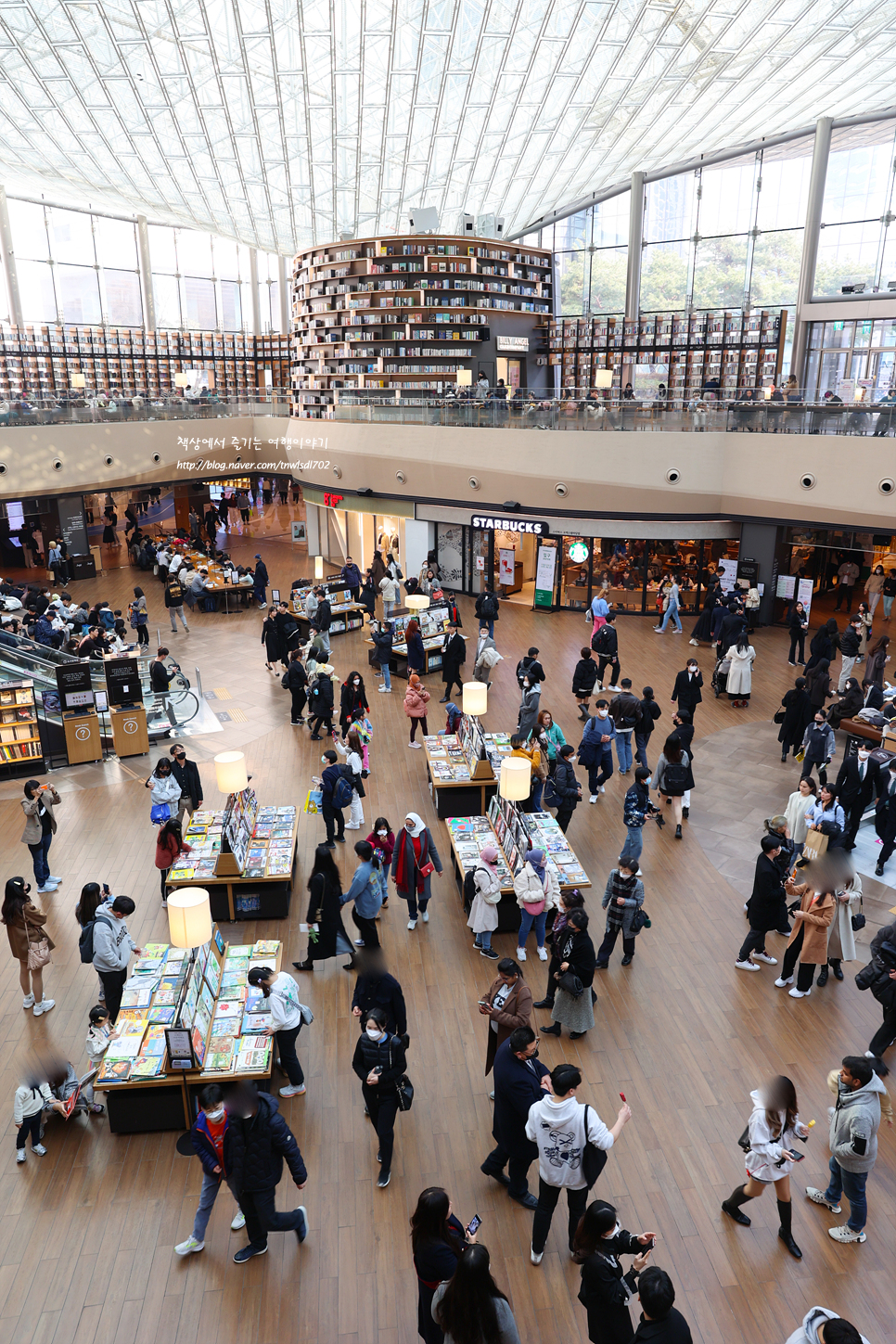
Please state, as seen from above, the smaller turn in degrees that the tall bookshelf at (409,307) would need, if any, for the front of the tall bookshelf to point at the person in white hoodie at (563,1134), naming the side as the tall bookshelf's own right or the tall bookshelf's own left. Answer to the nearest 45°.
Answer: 0° — it already faces them

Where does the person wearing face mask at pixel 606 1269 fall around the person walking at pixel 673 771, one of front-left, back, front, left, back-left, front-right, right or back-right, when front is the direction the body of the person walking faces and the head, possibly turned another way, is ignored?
back

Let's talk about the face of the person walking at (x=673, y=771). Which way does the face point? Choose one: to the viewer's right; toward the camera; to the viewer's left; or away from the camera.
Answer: away from the camera

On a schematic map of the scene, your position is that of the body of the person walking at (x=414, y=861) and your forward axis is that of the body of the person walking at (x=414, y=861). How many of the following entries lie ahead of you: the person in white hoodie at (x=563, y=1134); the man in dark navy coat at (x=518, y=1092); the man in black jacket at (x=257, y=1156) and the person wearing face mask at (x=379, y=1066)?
4

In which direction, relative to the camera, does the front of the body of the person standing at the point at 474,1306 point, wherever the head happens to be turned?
away from the camera

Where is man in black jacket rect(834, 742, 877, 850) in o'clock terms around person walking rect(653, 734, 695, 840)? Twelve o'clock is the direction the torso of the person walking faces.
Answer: The man in black jacket is roughly at 3 o'clock from the person walking.

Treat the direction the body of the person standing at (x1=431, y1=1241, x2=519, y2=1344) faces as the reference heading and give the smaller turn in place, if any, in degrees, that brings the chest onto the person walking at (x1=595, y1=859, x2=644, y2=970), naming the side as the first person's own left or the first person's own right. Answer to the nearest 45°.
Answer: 0° — they already face them

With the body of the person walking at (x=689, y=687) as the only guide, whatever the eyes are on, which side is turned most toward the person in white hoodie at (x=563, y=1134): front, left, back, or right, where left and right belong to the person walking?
front

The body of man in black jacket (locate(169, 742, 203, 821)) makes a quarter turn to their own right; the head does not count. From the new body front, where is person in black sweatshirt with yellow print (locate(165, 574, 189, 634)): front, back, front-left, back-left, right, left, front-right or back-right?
right

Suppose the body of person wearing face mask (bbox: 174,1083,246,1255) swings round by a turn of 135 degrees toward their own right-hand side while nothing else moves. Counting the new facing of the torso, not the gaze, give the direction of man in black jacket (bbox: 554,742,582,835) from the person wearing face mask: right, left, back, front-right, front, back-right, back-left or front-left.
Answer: right

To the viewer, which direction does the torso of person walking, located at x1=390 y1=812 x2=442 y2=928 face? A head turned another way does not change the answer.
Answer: toward the camera

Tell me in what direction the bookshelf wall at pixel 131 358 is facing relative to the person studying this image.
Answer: facing the viewer

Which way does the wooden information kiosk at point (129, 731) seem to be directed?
toward the camera

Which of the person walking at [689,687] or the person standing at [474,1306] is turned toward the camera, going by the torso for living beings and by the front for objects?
the person walking at [689,687]

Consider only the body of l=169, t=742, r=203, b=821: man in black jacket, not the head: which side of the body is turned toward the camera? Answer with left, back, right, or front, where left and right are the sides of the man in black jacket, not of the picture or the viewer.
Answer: front

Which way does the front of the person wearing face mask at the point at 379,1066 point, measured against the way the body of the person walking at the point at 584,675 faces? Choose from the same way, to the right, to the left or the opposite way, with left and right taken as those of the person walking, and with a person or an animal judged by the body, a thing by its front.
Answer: the opposite way
